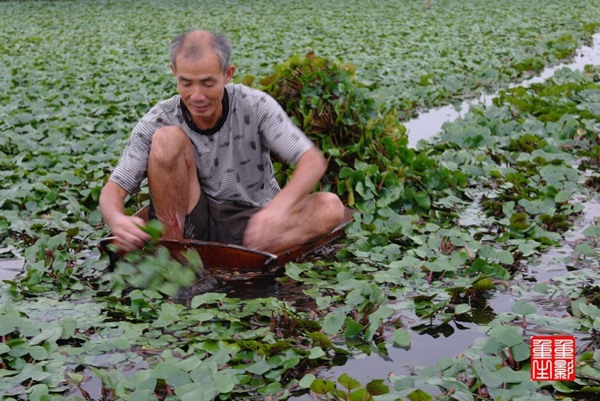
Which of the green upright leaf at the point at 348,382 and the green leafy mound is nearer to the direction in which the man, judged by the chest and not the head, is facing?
the green upright leaf

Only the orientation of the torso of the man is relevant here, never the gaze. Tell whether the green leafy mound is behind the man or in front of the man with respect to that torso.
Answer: behind

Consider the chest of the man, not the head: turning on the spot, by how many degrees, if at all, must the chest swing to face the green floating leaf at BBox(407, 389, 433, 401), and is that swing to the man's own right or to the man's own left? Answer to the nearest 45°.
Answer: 0° — they already face it

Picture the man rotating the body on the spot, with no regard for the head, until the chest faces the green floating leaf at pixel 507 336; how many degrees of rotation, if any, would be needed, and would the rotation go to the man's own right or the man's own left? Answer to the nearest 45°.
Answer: approximately 45° to the man's own left

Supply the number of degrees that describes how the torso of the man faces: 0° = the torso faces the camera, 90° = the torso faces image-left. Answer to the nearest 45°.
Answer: approximately 0°
